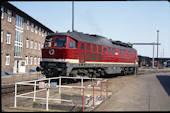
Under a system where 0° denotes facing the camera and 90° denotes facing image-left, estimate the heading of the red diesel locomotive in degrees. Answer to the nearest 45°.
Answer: approximately 45°

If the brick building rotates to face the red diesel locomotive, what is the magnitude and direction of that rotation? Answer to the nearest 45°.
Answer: approximately 45° to its right

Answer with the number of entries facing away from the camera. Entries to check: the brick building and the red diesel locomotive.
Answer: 0

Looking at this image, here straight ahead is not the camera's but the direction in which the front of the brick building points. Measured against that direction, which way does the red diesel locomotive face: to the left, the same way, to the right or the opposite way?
to the right

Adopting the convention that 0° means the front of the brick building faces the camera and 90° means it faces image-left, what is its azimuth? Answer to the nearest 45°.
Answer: approximately 315°

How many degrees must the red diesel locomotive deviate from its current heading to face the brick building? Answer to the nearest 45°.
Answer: approximately 90° to its right
